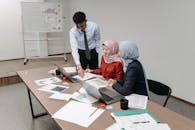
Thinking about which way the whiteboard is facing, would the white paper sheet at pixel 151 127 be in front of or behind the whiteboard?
in front

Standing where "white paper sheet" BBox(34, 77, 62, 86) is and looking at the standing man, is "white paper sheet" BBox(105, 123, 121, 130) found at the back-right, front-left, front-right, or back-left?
back-right

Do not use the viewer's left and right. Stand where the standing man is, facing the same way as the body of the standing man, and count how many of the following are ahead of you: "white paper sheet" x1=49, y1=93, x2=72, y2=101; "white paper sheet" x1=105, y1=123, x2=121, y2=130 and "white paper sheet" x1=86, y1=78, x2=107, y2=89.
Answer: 3

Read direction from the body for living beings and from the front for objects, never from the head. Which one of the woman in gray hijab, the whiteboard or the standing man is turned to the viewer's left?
the woman in gray hijab

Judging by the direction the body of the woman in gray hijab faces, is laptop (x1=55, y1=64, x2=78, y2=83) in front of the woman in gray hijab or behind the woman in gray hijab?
in front

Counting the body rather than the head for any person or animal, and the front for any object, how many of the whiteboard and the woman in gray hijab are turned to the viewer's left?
1

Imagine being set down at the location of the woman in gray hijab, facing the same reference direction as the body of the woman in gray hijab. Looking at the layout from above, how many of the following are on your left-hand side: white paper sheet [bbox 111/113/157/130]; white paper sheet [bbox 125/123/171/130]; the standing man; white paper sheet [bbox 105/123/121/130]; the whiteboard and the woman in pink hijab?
3

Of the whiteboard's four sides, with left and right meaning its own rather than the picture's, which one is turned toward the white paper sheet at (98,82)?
front

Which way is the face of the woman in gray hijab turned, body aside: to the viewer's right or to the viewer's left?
to the viewer's left

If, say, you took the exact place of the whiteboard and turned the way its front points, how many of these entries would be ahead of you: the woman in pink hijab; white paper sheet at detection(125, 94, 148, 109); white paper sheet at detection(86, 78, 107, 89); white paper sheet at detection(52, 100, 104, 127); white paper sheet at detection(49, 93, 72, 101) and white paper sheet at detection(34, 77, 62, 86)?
6

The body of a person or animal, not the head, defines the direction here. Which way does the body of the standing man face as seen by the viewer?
toward the camera

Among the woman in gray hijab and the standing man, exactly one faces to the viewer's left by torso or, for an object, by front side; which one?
the woman in gray hijab

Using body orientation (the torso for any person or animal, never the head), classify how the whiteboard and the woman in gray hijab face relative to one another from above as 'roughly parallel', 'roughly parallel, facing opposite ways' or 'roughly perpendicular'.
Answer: roughly perpendicular

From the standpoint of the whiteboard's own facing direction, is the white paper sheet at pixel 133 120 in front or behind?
in front

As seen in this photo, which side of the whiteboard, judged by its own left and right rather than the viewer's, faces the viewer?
front

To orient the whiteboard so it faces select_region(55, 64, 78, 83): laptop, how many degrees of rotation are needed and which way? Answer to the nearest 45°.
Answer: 0° — it already faces it

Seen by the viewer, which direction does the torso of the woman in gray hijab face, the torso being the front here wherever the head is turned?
to the viewer's left
